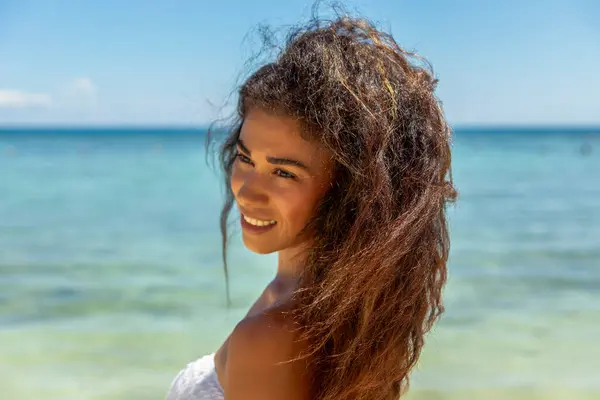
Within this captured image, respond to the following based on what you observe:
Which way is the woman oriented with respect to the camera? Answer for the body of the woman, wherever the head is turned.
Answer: to the viewer's left

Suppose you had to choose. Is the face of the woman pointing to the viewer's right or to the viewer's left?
to the viewer's left
